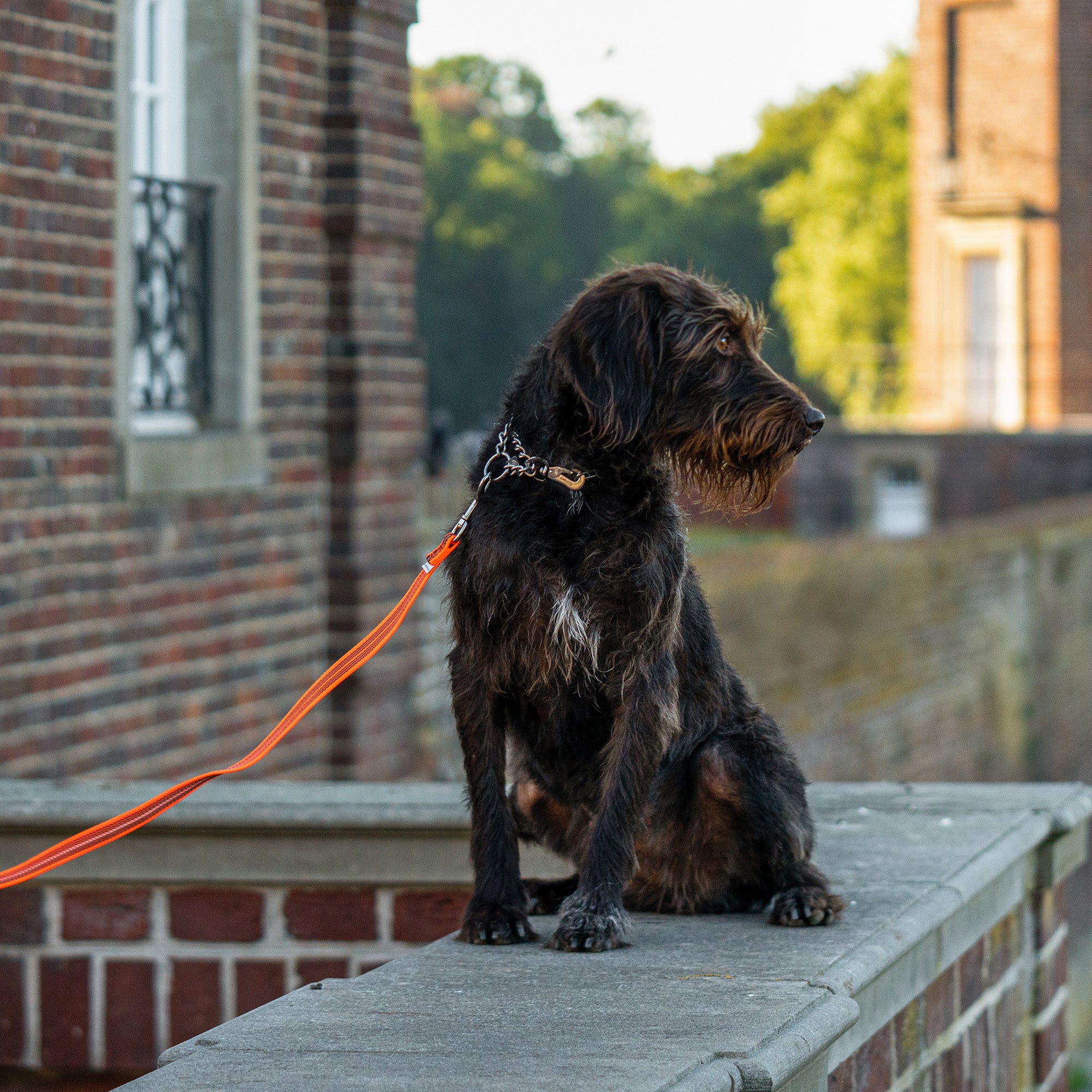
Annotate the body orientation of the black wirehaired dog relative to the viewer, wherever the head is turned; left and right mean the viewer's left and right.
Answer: facing the viewer and to the left of the viewer

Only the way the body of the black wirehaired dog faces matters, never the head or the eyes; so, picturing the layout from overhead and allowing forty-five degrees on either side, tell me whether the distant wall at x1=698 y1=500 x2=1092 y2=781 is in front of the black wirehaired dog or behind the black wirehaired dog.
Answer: behind

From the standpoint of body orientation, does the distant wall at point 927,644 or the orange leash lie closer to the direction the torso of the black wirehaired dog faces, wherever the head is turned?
the orange leash

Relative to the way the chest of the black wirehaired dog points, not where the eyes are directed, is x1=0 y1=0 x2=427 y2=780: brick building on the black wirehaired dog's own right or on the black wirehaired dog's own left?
on the black wirehaired dog's own right
